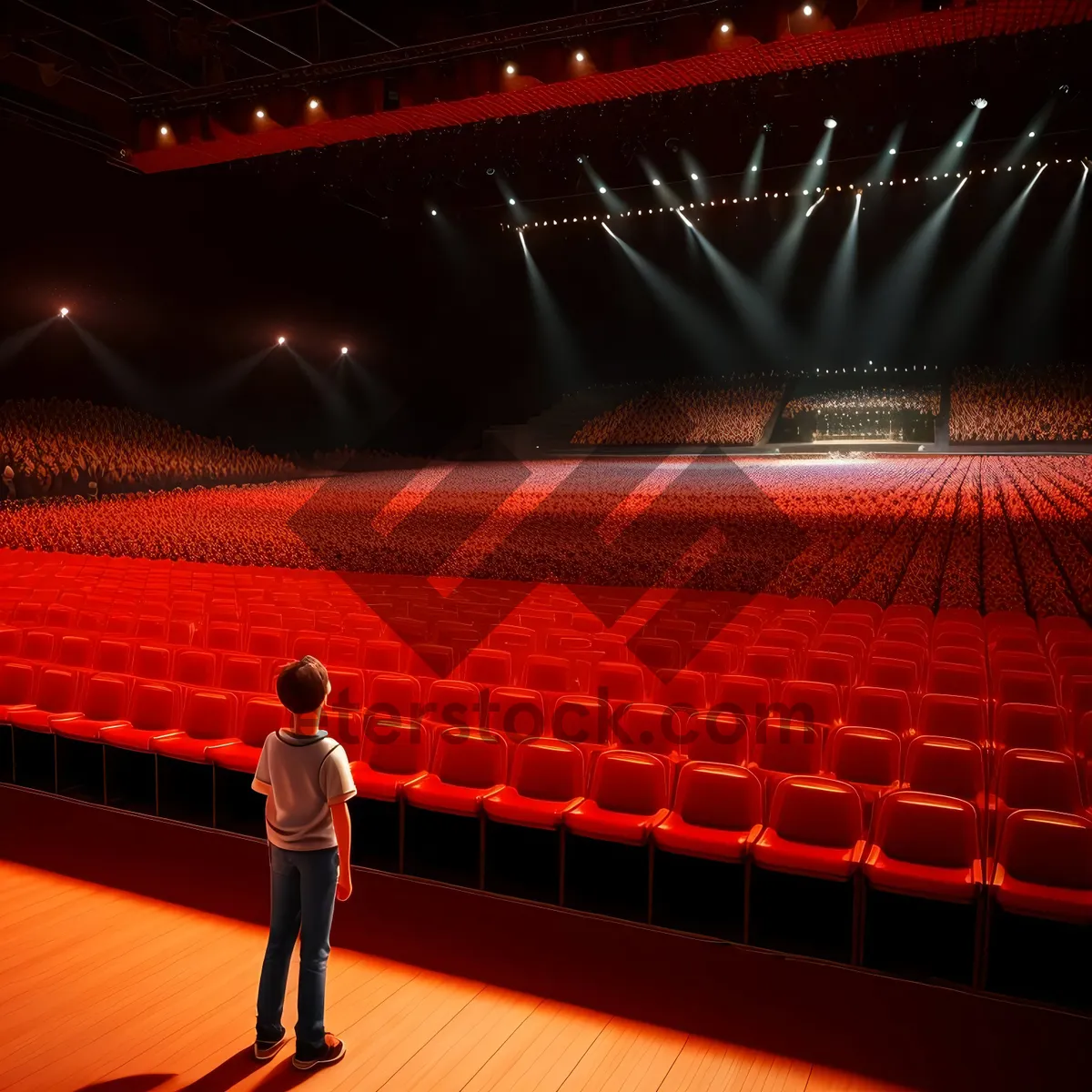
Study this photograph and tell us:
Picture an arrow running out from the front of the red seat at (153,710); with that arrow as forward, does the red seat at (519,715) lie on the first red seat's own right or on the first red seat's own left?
on the first red seat's own left

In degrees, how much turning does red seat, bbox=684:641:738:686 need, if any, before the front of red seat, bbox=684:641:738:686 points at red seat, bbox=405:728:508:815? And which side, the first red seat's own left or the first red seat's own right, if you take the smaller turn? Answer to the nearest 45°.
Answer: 0° — it already faces it

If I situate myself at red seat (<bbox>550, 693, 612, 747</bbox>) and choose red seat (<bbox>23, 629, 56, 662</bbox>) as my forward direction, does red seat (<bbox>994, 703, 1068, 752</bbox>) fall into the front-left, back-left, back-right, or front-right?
back-right

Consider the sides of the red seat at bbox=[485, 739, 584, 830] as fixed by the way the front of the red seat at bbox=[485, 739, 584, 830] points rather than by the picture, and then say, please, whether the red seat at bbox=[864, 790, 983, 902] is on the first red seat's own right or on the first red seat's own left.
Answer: on the first red seat's own left

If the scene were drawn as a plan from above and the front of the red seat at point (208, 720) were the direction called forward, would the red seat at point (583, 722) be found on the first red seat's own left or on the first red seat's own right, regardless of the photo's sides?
on the first red seat's own left

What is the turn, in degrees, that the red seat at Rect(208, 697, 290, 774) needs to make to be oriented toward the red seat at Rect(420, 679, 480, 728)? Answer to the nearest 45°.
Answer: approximately 135° to its left

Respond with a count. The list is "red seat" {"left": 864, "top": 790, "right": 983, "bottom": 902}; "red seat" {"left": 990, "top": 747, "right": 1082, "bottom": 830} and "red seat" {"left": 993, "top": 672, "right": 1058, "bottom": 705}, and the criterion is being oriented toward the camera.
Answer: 3

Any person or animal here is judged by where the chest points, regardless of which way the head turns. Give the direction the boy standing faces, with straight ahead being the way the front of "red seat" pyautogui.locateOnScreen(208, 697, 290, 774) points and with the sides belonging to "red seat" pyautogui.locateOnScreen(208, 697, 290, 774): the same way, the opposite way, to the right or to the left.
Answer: the opposite way

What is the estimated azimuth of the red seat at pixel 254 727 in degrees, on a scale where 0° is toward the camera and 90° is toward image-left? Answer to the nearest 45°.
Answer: approximately 45°

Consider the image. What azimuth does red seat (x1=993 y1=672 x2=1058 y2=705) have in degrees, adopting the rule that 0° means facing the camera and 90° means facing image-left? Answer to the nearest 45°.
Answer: approximately 0°

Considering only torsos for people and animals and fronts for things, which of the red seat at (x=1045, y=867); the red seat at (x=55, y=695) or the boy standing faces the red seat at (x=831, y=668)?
the boy standing

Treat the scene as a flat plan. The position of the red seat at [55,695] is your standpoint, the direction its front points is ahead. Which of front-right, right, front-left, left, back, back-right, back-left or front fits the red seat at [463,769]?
left

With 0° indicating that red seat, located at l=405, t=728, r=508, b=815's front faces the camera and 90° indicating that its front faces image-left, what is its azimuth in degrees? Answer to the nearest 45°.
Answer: approximately 45°

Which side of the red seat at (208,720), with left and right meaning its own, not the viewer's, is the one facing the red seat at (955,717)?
left
